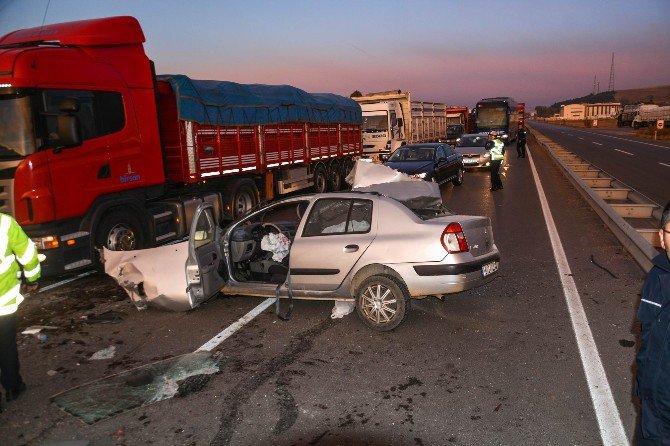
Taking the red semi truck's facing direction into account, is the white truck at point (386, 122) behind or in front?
behind

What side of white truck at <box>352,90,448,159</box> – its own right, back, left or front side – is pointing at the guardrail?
left

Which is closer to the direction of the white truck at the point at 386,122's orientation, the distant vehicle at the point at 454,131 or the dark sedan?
the dark sedan

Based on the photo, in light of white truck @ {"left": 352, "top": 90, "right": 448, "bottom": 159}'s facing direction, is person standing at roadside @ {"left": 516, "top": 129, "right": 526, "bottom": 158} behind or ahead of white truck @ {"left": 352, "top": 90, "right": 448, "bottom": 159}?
behind

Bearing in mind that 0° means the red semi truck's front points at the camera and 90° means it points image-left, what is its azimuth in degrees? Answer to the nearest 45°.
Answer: approximately 45°

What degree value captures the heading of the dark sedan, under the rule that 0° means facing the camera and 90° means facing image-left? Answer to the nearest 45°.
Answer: approximately 45°

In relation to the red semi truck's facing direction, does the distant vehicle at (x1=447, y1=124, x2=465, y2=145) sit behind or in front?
behind

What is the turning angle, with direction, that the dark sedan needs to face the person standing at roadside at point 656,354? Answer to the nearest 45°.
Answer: approximately 45° to its left

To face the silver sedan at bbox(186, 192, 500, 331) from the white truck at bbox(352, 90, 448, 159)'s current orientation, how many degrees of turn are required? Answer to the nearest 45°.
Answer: approximately 45° to its left

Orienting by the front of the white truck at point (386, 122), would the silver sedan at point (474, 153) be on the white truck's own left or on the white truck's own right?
on the white truck's own left

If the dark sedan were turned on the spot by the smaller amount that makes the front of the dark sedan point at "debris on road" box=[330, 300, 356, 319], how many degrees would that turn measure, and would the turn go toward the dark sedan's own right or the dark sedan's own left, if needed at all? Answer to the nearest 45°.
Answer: approximately 45° to the dark sedan's own left
